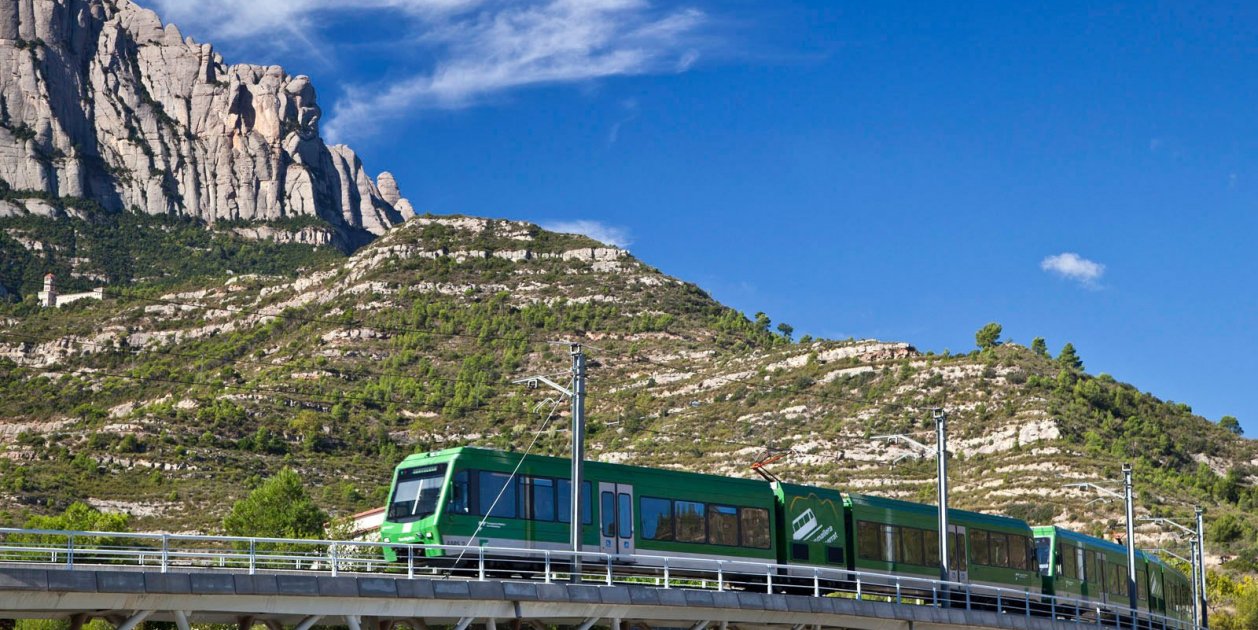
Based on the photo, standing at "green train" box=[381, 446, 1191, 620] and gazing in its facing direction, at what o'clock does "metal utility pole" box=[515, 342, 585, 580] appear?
The metal utility pole is roughly at 11 o'clock from the green train.

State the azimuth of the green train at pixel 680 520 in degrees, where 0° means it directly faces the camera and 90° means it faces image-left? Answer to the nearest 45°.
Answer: approximately 45°
